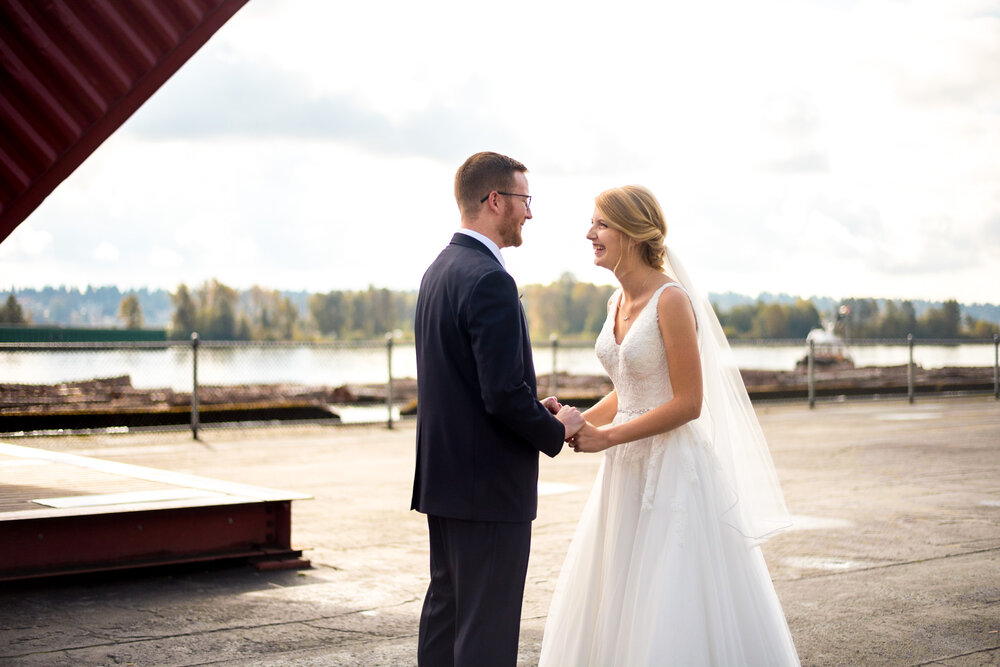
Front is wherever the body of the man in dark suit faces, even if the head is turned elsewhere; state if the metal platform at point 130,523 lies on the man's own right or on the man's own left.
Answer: on the man's own left

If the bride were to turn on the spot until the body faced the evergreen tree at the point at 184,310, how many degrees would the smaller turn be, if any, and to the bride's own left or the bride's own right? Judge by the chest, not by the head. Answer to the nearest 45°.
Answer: approximately 90° to the bride's own right

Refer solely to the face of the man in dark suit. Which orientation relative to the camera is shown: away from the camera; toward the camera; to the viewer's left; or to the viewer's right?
to the viewer's right

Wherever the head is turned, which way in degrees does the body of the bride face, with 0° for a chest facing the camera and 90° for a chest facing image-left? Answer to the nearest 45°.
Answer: approximately 45°

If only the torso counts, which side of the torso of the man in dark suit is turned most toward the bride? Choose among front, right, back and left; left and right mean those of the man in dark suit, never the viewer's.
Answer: front

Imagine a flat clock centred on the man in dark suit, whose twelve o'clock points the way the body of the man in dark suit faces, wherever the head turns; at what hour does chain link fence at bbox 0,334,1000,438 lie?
The chain link fence is roughly at 10 o'clock from the man in dark suit.

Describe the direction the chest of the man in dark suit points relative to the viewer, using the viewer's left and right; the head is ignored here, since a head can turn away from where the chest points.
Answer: facing away from the viewer and to the right of the viewer

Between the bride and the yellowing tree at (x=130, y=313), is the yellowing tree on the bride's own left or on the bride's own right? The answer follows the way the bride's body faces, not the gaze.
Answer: on the bride's own right

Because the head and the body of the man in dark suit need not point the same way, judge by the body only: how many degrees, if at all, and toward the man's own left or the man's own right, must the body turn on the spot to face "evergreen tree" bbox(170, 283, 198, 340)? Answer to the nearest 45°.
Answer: approximately 45° to the man's own left

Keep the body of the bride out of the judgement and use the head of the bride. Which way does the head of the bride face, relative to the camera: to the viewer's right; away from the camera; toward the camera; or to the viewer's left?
to the viewer's left

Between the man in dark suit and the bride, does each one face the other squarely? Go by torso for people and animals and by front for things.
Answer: yes

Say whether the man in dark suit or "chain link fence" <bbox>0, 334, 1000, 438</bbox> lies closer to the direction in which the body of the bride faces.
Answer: the man in dark suit

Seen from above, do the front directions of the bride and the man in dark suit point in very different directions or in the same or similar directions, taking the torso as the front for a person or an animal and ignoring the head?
very different directions
